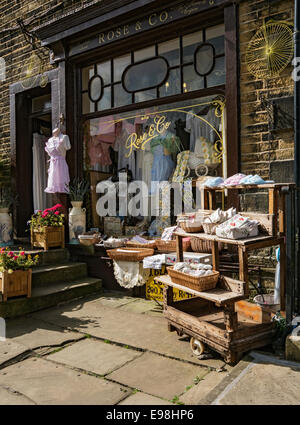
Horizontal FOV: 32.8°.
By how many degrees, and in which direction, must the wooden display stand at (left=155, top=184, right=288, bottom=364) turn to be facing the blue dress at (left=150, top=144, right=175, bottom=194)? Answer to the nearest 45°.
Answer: approximately 135° to its right

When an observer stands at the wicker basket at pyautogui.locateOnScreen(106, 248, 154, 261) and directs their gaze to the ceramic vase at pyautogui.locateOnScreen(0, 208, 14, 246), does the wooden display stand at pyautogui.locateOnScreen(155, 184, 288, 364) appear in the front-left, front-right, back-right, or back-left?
back-left

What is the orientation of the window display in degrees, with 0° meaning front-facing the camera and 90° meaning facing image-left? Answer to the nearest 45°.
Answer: approximately 45°

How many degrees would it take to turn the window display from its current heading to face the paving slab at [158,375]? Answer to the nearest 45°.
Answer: approximately 45° to its left
